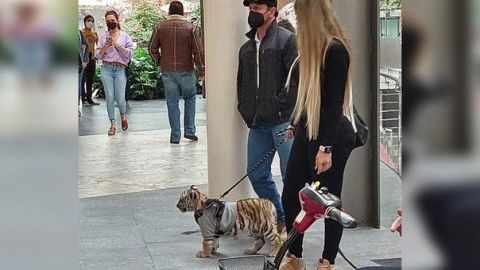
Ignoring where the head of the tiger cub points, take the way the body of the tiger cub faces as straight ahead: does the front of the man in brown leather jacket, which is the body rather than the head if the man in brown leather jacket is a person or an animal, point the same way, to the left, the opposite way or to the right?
to the right

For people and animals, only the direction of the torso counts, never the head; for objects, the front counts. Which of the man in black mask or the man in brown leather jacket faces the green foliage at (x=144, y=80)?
the man in brown leather jacket

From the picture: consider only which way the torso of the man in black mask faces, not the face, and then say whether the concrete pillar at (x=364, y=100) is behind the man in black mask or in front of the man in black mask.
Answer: behind

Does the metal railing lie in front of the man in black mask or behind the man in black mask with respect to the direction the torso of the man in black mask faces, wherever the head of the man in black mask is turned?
behind

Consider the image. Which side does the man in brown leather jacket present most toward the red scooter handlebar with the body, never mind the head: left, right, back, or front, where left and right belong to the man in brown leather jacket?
back

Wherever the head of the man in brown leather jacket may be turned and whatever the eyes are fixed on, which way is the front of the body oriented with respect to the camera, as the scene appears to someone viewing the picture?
away from the camera

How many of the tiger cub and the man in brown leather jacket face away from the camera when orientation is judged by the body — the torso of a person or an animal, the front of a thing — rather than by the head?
1

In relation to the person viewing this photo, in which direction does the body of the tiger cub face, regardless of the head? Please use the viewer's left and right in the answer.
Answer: facing to the left of the viewer

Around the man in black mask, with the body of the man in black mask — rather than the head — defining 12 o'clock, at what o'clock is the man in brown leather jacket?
The man in brown leather jacket is roughly at 4 o'clock from the man in black mask.
